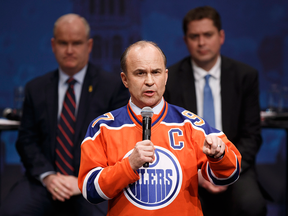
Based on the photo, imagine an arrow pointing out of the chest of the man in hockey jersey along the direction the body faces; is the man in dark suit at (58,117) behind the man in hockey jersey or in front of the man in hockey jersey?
behind

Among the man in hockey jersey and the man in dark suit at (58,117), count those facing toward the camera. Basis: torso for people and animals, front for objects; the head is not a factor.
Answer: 2

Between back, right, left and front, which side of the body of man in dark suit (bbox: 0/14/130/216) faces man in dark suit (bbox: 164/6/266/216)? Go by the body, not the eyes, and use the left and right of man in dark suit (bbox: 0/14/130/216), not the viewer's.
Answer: left

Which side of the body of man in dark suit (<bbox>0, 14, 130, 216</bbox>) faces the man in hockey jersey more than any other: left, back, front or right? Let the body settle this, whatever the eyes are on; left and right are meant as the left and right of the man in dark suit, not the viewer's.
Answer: front

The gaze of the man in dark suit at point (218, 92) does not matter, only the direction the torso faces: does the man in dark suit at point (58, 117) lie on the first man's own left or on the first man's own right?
on the first man's own right

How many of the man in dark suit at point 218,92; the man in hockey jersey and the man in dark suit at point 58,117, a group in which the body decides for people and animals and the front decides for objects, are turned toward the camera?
3

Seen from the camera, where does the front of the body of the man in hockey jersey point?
toward the camera

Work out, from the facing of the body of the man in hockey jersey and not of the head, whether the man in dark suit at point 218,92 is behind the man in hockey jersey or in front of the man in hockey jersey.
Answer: behind

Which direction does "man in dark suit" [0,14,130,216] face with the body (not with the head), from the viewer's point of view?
toward the camera

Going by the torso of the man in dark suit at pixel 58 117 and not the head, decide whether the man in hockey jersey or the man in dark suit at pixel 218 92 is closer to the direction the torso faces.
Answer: the man in hockey jersey

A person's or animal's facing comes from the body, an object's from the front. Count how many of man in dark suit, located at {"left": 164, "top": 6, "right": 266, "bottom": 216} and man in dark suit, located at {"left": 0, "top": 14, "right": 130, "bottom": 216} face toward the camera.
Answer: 2
